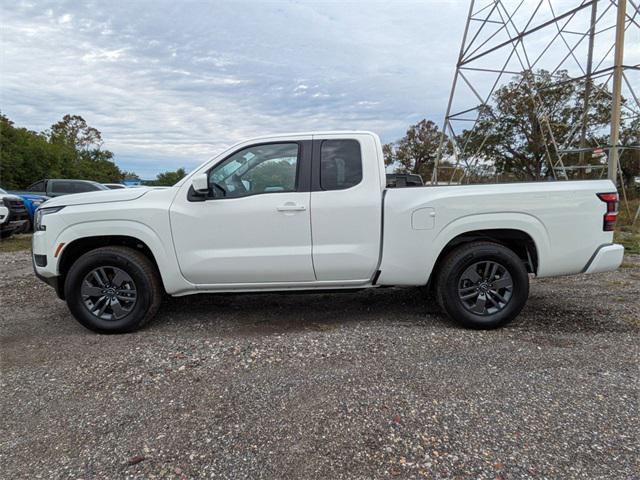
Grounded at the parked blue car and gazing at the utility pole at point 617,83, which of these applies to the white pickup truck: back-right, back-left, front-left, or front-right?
front-right

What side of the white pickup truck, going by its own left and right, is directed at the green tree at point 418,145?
right

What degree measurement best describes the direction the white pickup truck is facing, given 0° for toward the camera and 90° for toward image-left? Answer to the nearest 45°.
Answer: approximately 90°

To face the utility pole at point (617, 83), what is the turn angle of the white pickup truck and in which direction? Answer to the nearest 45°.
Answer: approximately 135° to its right

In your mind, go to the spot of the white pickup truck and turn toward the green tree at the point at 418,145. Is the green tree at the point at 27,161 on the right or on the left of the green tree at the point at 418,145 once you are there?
left

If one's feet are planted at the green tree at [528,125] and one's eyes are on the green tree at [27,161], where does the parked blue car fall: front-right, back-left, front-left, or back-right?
front-left

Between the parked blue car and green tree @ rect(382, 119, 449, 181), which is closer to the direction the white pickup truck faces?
the parked blue car

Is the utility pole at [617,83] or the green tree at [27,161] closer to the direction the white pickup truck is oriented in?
the green tree

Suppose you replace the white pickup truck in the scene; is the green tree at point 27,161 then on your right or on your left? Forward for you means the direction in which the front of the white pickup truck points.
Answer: on your right

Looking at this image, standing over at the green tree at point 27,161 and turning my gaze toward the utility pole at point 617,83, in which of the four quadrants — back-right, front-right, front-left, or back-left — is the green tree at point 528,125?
front-left
